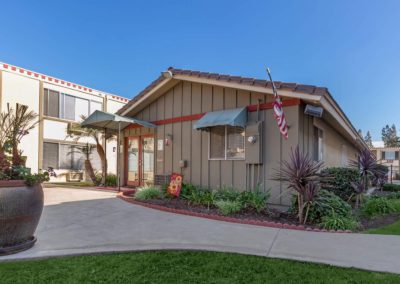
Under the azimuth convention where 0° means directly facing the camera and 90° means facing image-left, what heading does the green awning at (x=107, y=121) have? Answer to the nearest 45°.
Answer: approximately 45°

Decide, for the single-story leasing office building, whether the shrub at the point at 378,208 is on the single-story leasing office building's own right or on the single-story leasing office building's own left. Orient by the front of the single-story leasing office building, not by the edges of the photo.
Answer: on the single-story leasing office building's own left

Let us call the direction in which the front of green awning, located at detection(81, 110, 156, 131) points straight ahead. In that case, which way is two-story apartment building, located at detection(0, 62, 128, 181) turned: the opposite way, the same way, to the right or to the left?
to the left

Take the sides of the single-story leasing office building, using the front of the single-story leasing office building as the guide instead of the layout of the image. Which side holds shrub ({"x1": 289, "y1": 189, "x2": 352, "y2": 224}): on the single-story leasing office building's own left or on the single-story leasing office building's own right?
on the single-story leasing office building's own left

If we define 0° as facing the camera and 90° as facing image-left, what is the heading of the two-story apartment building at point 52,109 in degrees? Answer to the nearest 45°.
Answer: approximately 315°
